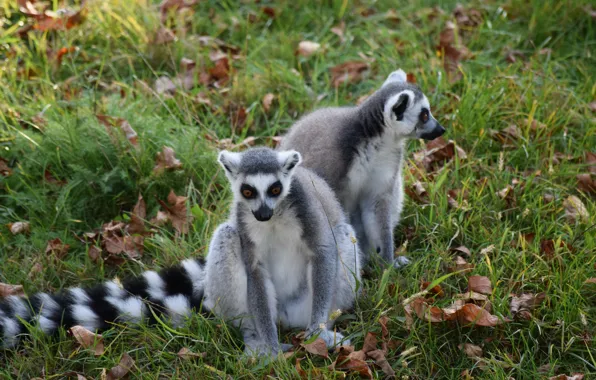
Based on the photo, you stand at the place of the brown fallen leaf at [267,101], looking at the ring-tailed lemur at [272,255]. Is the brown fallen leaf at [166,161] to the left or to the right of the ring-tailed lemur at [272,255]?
right

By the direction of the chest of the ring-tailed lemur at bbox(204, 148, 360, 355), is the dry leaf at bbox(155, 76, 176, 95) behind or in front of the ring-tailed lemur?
behind

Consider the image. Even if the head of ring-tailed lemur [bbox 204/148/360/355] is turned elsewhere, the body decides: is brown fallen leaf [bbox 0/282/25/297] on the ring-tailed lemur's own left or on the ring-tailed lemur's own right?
on the ring-tailed lemur's own right

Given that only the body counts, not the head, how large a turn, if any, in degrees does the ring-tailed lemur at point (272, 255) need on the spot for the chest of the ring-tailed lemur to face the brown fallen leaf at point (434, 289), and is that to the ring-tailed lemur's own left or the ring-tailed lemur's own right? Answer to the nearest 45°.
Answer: approximately 90° to the ring-tailed lemur's own left

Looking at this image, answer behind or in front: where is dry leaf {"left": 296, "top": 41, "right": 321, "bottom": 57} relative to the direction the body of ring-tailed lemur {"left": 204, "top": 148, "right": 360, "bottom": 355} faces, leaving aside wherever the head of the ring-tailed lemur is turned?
behind

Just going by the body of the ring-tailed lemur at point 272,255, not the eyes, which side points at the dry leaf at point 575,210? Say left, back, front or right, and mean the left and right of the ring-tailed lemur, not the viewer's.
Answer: left

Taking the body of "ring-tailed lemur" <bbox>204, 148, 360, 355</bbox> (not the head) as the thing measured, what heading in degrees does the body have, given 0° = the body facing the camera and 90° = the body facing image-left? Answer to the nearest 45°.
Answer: approximately 0°

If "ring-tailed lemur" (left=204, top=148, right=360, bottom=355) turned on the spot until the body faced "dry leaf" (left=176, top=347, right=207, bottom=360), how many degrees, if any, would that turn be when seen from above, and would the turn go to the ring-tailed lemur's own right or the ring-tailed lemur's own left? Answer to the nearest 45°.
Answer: approximately 45° to the ring-tailed lemur's own right

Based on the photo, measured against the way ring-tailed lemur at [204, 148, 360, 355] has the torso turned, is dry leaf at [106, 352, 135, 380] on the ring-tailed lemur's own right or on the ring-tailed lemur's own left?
on the ring-tailed lemur's own right

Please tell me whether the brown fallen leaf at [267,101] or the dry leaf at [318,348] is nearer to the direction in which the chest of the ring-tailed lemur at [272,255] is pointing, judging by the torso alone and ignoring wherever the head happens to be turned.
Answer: the dry leaf

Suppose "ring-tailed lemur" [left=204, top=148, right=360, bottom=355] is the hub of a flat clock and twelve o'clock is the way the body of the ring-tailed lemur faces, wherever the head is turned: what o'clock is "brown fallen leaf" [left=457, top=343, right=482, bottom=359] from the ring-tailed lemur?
The brown fallen leaf is roughly at 10 o'clock from the ring-tailed lemur.

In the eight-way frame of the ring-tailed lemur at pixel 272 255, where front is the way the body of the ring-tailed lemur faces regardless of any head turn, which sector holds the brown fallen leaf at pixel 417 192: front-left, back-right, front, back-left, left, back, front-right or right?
back-left

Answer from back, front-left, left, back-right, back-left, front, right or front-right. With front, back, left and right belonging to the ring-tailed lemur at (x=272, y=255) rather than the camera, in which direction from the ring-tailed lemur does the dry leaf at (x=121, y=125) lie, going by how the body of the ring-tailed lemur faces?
back-right
